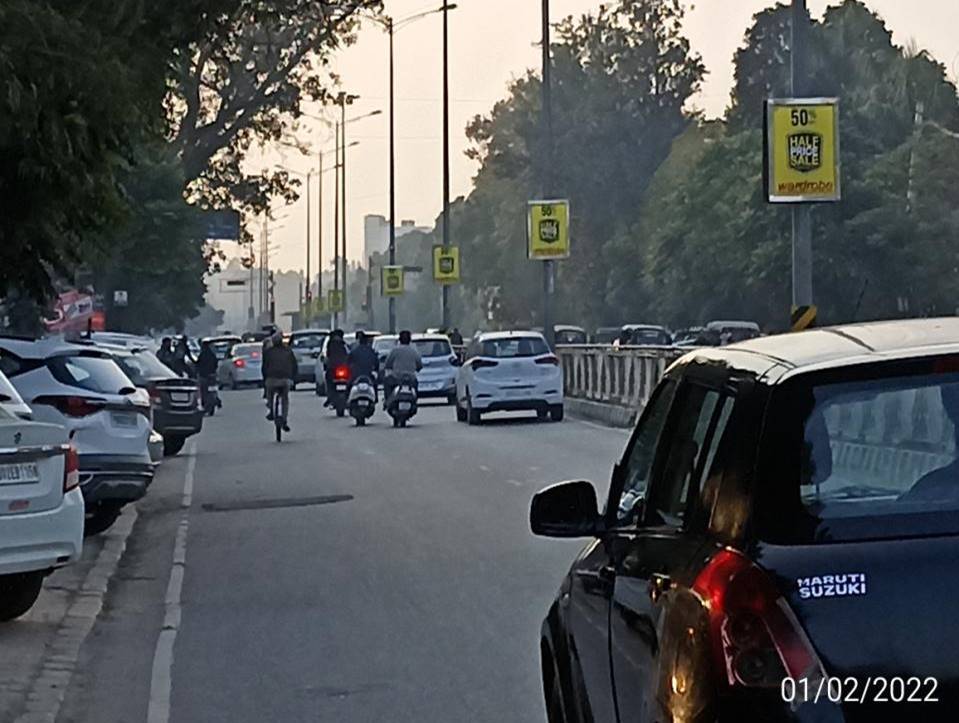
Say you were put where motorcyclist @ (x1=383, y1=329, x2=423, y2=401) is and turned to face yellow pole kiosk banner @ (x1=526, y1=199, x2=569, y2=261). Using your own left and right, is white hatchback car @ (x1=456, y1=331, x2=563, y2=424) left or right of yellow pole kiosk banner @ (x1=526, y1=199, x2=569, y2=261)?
right

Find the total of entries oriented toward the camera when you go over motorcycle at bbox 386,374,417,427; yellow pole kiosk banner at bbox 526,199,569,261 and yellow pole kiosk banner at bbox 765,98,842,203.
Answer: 2

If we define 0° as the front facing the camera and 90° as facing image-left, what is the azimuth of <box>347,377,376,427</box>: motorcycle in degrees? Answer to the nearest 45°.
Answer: approximately 180°

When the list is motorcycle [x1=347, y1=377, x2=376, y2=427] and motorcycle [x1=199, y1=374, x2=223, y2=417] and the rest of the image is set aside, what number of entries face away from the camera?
2

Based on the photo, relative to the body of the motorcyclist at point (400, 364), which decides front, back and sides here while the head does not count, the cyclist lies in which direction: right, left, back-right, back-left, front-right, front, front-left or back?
back-left

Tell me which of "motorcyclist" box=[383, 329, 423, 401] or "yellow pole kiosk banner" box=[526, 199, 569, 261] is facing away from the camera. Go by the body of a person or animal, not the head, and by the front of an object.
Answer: the motorcyclist

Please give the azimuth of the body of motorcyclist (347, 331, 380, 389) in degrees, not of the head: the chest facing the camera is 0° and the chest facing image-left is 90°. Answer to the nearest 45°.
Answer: approximately 180°

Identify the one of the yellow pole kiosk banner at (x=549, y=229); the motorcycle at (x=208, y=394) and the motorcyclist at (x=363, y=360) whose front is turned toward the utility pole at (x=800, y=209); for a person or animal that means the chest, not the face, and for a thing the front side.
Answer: the yellow pole kiosk banner

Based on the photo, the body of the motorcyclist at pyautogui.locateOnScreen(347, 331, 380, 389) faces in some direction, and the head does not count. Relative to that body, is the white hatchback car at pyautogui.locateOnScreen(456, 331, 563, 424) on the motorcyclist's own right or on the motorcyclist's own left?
on the motorcyclist's own right

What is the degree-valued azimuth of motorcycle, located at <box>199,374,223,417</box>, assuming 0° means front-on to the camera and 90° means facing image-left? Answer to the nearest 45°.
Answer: approximately 180°

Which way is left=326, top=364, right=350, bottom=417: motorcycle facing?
away from the camera

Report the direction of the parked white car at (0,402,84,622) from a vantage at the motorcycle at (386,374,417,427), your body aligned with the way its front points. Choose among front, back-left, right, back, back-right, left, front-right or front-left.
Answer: back

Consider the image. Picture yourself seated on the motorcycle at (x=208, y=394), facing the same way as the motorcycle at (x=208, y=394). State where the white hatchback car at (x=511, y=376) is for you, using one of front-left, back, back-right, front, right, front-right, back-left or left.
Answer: back-right

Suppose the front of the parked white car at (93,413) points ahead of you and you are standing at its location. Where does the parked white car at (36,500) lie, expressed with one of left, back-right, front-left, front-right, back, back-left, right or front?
back-left
